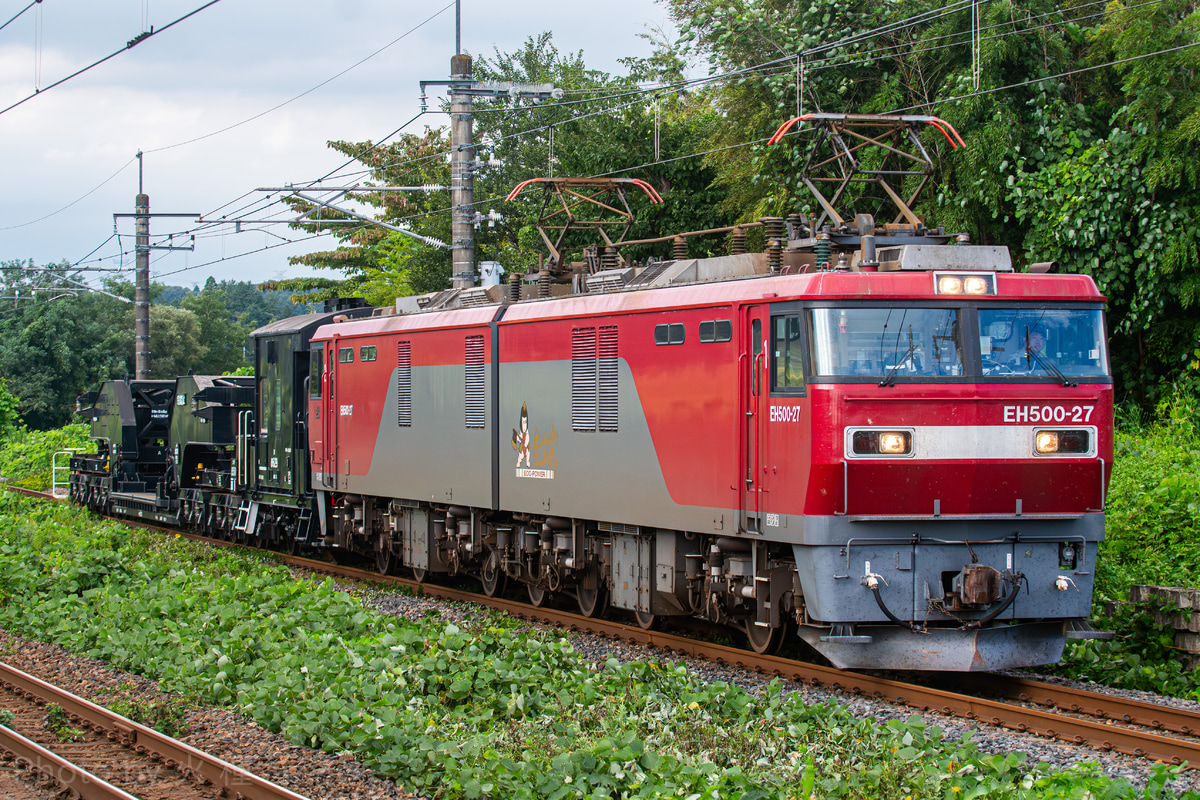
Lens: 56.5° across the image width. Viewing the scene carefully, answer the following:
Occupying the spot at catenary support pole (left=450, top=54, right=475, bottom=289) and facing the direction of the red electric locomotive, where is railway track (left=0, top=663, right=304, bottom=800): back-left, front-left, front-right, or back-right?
front-right

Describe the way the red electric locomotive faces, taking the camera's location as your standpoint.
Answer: facing the viewer and to the right of the viewer

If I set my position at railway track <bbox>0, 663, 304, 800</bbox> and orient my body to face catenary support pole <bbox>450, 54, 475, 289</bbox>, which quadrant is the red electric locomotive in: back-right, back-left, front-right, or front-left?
front-right

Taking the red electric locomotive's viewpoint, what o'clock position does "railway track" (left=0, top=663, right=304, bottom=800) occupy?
The railway track is roughly at 2 o'clock from the red electric locomotive.

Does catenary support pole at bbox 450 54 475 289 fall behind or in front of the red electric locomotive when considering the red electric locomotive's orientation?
behind

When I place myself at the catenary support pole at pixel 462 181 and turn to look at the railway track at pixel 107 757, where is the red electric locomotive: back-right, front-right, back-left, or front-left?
front-left
